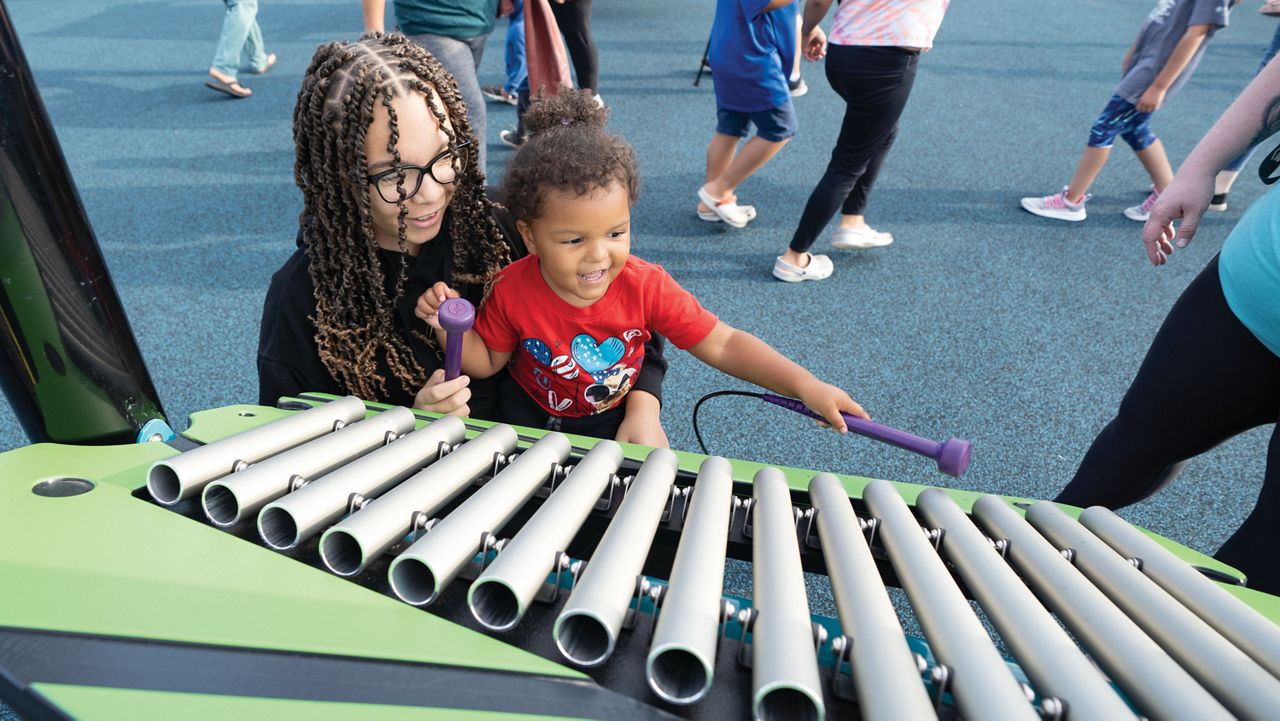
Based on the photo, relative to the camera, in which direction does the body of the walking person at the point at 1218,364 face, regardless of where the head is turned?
to the viewer's left

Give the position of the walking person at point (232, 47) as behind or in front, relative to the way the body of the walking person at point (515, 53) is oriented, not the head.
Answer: in front

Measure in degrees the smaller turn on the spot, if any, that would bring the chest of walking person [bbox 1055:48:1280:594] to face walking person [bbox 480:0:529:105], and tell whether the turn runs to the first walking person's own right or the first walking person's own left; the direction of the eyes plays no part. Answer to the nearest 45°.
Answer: approximately 45° to the first walking person's own right

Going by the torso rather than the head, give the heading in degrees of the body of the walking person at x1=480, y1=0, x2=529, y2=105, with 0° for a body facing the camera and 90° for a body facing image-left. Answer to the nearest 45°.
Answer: approximately 90°

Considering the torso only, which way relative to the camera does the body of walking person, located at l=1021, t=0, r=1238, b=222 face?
to the viewer's left

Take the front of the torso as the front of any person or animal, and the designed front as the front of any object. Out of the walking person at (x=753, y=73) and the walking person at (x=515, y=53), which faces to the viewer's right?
the walking person at (x=753, y=73)
